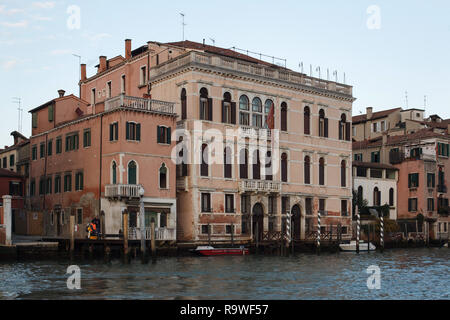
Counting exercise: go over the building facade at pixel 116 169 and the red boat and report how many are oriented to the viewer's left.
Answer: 1

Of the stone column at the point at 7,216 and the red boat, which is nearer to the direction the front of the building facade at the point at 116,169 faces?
the red boat

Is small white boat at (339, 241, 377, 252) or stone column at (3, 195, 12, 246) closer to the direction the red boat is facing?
the stone column

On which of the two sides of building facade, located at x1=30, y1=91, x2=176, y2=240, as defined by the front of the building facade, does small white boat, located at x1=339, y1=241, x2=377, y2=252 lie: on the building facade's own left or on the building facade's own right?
on the building facade's own left

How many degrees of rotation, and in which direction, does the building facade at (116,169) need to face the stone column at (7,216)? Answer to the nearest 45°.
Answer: approximately 90° to its right

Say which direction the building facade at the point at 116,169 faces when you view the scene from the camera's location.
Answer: facing the viewer and to the right of the viewer

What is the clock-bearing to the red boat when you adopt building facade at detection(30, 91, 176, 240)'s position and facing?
The red boat is roughly at 11 o'clock from the building facade.

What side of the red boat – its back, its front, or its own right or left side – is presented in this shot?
left

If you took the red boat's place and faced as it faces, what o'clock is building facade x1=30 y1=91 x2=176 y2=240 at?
The building facade is roughly at 12 o'clock from the red boat.
